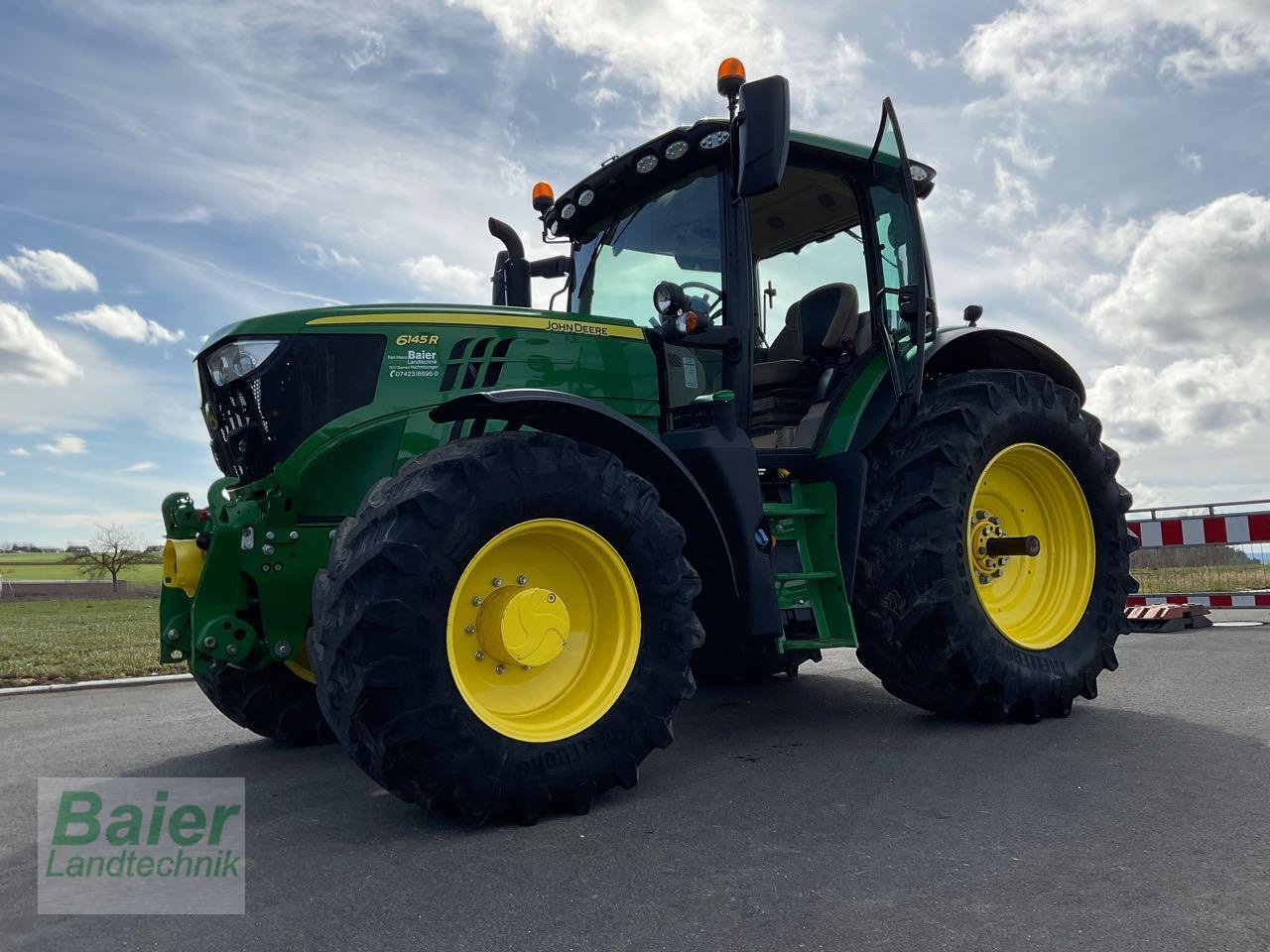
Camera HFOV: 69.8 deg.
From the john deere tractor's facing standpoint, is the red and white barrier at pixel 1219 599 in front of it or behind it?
behind

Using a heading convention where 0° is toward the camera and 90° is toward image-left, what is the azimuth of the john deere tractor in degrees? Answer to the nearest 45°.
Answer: approximately 45°

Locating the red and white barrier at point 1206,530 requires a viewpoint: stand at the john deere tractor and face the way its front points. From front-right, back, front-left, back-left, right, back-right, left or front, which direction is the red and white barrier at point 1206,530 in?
back
